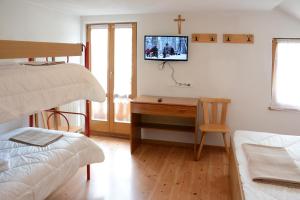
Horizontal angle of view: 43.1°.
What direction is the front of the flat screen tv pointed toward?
toward the camera

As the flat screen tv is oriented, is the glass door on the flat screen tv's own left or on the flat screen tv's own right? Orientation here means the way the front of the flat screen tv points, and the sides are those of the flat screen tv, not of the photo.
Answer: on the flat screen tv's own right

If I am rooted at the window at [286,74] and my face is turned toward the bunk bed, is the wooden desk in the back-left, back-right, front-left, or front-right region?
front-right

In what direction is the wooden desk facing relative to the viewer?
toward the camera

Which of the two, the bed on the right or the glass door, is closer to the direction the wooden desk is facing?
the bed on the right

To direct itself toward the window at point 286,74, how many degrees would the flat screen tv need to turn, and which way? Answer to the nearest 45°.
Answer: approximately 90° to its left

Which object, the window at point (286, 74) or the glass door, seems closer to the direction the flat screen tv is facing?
the window

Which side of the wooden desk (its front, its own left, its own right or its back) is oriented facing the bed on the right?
front

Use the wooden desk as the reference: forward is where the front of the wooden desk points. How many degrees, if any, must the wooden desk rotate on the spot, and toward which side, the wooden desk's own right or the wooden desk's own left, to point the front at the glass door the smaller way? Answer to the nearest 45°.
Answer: approximately 135° to the wooden desk's own right
